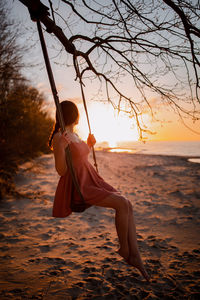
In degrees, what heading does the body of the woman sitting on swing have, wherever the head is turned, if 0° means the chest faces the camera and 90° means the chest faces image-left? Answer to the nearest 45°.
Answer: approximately 270°

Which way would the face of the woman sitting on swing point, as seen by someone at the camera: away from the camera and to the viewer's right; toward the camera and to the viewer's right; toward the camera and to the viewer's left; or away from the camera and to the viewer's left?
away from the camera and to the viewer's right
